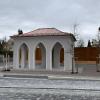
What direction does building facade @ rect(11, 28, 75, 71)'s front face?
toward the camera
